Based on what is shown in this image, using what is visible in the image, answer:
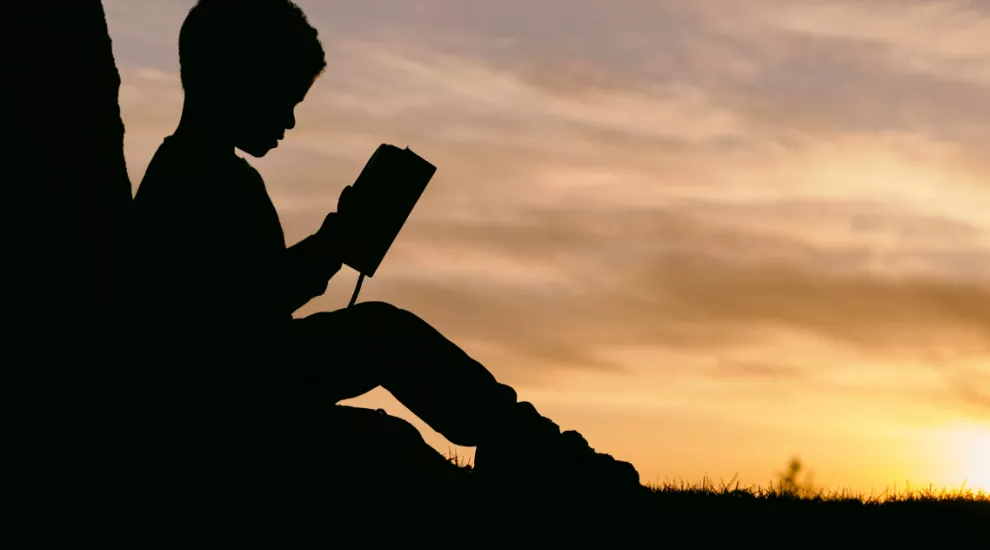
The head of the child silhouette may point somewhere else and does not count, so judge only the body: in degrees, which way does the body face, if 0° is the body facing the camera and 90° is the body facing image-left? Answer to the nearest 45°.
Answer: approximately 270°
